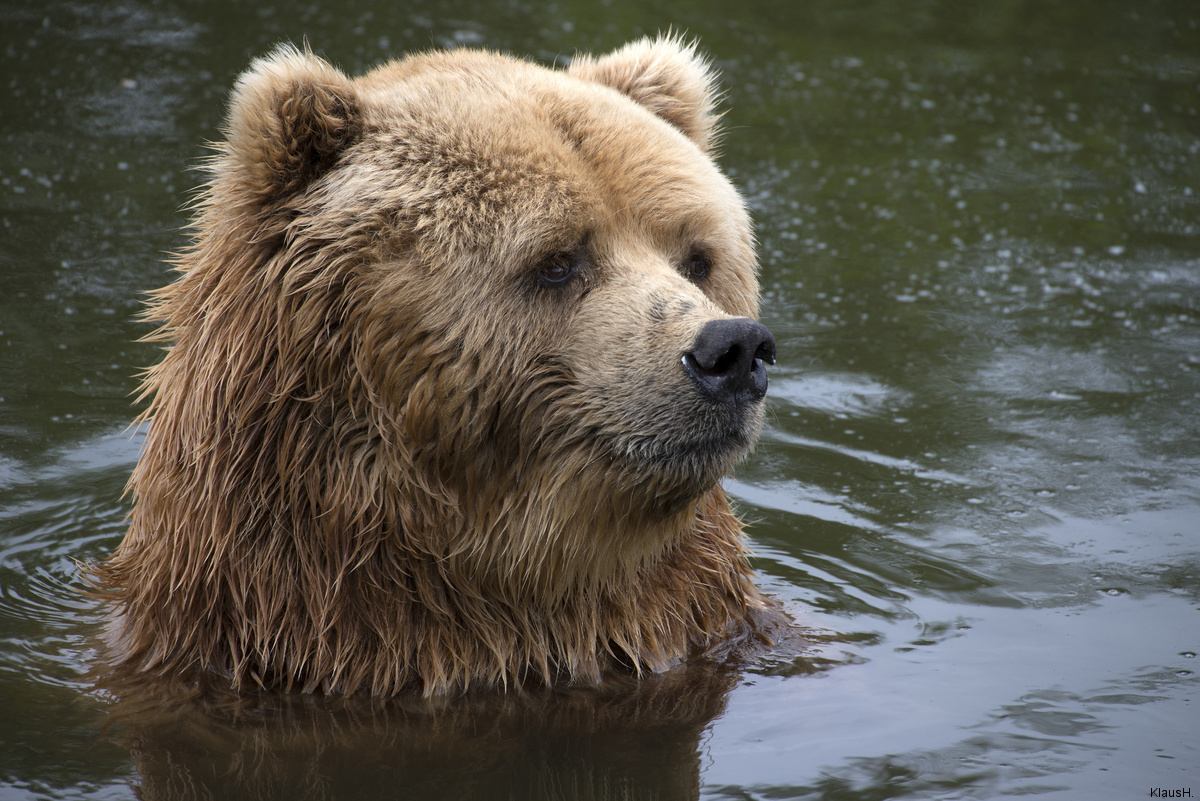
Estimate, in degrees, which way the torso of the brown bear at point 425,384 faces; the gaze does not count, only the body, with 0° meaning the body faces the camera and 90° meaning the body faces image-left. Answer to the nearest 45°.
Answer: approximately 315°
